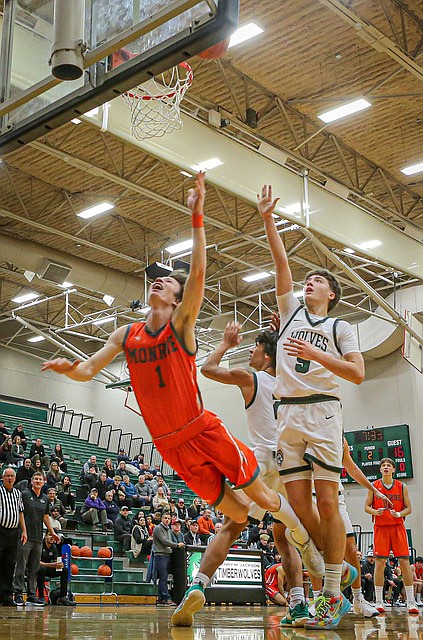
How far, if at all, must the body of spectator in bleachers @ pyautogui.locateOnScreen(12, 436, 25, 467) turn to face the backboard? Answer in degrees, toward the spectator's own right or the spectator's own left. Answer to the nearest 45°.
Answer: approximately 45° to the spectator's own right

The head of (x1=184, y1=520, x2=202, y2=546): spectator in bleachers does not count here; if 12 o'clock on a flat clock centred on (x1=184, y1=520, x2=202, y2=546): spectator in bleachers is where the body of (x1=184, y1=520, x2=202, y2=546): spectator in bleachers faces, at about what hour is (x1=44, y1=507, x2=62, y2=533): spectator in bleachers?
(x1=44, y1=507, x2=62, y2=533): spectator in bleachers is roughly at 3 o'clock from (x1=184, y1=520, x2=202, y2=546): spectator in bleachers.

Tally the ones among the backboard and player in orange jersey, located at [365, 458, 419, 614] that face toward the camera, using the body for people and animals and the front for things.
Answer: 1

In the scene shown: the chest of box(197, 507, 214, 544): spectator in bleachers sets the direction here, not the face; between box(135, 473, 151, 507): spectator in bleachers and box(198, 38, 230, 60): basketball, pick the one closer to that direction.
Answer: the basketball

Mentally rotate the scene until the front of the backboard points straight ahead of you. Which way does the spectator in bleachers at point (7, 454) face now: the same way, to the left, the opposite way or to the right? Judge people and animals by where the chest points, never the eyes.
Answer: to the right

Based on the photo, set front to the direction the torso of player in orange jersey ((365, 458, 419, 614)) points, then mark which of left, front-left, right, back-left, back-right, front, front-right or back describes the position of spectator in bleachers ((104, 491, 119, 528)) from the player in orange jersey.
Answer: back-right

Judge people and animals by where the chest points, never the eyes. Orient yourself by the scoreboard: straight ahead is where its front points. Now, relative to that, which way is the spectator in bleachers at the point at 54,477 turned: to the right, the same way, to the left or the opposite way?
to the left

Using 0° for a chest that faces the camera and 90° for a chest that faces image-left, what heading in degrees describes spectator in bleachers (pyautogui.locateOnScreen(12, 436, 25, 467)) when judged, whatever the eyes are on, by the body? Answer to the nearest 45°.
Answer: approximately 315°
